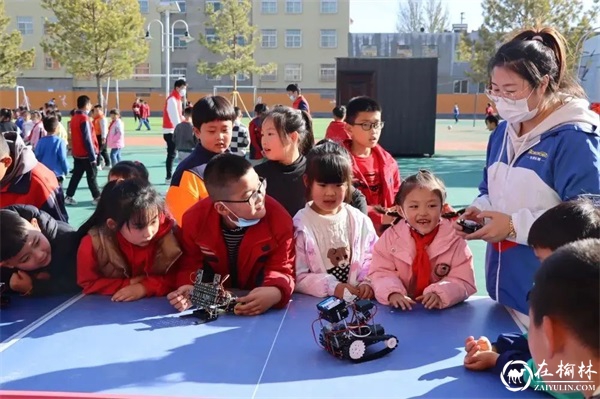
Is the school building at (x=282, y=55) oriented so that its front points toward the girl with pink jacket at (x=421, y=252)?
yes

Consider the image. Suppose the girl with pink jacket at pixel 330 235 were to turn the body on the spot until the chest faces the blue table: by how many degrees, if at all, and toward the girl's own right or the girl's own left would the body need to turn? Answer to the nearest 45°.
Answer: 0° — they already face it

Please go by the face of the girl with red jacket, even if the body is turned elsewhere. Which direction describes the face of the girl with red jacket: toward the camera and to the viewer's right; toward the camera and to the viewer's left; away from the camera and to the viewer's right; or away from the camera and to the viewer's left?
toward the camera and to the viewer's right

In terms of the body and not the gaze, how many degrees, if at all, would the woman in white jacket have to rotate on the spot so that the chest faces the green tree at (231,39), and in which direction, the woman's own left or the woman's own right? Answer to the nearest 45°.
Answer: approximately 90° to the woman's own right

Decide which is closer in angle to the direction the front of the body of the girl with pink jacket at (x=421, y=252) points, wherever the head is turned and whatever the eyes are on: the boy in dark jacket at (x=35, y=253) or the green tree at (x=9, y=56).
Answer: the boy in dark jacket
